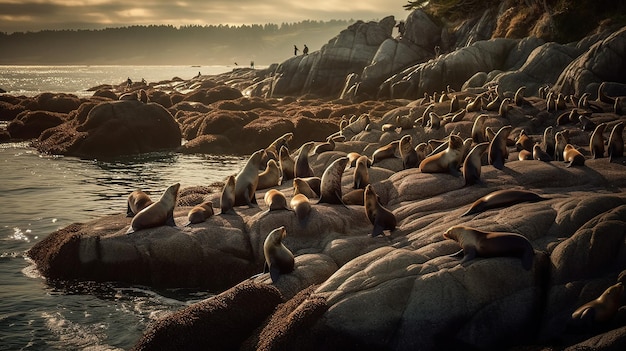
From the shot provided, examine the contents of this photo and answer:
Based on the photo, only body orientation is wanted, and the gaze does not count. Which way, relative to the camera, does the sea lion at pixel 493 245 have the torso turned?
to the viewer's left

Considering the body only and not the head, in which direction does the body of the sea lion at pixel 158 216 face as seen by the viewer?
to the viewer's right

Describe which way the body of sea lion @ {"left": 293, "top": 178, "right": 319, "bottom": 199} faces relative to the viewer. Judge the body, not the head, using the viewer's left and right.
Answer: facing to the left of the viewer

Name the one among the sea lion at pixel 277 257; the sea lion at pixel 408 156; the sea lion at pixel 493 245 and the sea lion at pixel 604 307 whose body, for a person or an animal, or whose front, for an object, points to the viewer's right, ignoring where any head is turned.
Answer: the sea lion at pixel 604 307
